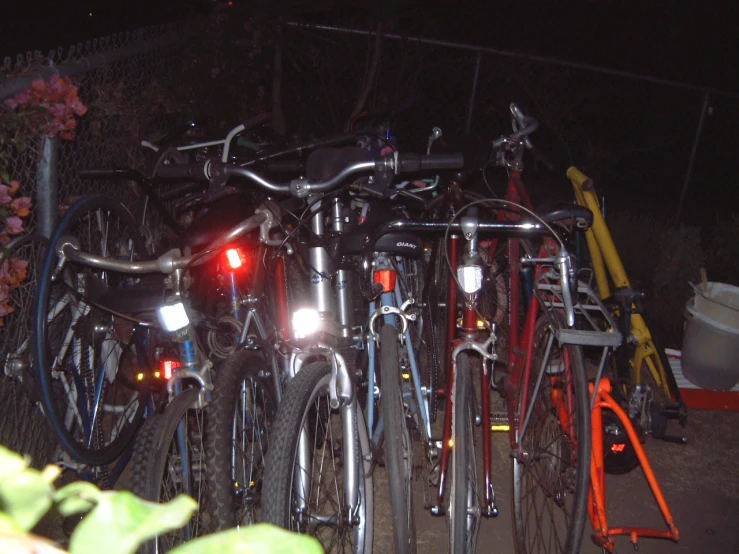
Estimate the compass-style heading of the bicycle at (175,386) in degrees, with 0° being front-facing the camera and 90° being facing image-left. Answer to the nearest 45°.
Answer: approximately 0°

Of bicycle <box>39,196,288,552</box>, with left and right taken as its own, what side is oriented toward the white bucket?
left

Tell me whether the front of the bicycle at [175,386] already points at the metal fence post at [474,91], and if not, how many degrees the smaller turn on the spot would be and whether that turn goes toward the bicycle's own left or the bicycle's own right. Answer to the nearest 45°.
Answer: approximately 135° to the bicycle's own left

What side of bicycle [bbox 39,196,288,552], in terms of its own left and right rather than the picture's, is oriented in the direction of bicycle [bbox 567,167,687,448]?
left

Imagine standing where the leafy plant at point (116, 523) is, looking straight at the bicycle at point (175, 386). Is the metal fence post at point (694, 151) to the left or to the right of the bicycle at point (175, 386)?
right

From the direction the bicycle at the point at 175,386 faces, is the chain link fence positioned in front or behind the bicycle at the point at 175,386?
behind

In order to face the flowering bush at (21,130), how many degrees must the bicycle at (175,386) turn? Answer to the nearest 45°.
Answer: approximately 135° to its right

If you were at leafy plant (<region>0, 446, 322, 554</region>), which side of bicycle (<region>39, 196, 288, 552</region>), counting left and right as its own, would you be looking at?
front

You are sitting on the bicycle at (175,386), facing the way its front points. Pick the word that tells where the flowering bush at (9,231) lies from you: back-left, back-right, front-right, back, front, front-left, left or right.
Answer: back-right

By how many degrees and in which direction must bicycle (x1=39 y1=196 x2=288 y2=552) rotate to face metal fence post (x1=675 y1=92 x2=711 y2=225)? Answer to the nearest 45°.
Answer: approximately 135° to its left
